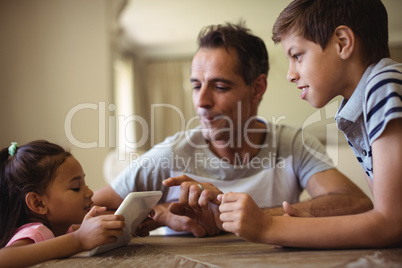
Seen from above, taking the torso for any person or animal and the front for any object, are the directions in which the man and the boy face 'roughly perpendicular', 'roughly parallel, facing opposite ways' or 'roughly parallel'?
roughly perpendicular

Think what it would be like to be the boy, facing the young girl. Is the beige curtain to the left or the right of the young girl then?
right

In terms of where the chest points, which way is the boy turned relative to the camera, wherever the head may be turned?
to the viewer's left

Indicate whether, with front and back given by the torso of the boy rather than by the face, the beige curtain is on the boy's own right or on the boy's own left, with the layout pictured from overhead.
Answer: on the boy's own right

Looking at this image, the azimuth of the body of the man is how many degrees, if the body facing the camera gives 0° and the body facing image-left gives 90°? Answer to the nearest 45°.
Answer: approximately 0°

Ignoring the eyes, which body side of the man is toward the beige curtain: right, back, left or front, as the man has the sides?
back

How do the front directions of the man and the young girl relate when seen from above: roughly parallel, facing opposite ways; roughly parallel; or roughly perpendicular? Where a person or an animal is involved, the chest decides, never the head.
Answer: roughly perpendicular

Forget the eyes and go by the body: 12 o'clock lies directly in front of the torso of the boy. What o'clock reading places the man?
The man is roughly at 2 o'clock from the boy.

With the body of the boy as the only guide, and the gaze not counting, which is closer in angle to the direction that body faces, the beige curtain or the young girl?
the young girl

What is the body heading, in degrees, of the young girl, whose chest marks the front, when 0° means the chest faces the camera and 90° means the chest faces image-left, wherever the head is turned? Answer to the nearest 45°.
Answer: approximately 270°
